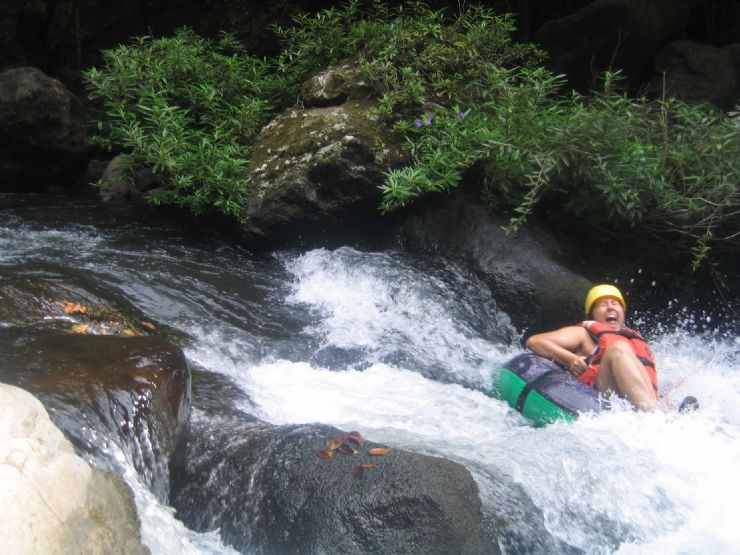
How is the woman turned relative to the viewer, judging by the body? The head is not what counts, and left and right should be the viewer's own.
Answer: facing the viewer and to the right of the viewer

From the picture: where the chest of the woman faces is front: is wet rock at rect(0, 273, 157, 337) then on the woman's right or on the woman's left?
on the woman's right

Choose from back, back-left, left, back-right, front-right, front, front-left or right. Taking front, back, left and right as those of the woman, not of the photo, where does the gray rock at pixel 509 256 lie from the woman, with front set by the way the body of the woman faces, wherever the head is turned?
back

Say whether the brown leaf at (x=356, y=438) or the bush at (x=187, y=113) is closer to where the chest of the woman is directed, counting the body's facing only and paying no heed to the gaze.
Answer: the brown leaf

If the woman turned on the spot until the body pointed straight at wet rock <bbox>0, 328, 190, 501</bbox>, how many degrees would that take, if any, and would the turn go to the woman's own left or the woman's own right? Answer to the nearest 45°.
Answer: approximately 90° to the woman's own right

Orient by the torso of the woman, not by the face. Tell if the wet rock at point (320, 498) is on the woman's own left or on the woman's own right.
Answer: on the woman's own right

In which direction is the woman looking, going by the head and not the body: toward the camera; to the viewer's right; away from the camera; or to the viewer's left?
toward the camera

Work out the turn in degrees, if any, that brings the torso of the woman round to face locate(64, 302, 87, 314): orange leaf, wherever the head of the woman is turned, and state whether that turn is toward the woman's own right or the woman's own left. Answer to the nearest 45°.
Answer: approximately 90° to the woman's own right

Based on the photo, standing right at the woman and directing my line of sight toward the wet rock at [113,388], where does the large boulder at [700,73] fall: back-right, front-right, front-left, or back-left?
back-right

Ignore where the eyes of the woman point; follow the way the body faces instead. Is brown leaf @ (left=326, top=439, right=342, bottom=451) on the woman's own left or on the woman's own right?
on the woman's own right

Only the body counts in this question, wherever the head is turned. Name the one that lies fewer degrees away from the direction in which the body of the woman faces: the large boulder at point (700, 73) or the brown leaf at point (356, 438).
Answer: the brown leaf

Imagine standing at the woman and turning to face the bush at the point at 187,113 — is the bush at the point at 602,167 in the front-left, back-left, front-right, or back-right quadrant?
front-right

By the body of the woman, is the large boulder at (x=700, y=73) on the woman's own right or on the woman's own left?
on the woman's own left

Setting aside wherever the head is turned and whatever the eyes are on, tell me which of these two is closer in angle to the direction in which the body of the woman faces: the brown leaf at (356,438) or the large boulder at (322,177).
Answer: the brown leaf

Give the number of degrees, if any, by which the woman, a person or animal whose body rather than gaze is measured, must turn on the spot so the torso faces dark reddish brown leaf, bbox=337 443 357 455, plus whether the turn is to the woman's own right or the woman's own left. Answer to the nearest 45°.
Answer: approximately 90° to the woman's own right

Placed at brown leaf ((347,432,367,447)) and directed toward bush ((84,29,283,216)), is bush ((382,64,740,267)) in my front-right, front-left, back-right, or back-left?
front-right

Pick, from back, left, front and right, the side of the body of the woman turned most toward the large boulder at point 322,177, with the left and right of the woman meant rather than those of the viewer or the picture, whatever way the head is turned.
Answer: back
